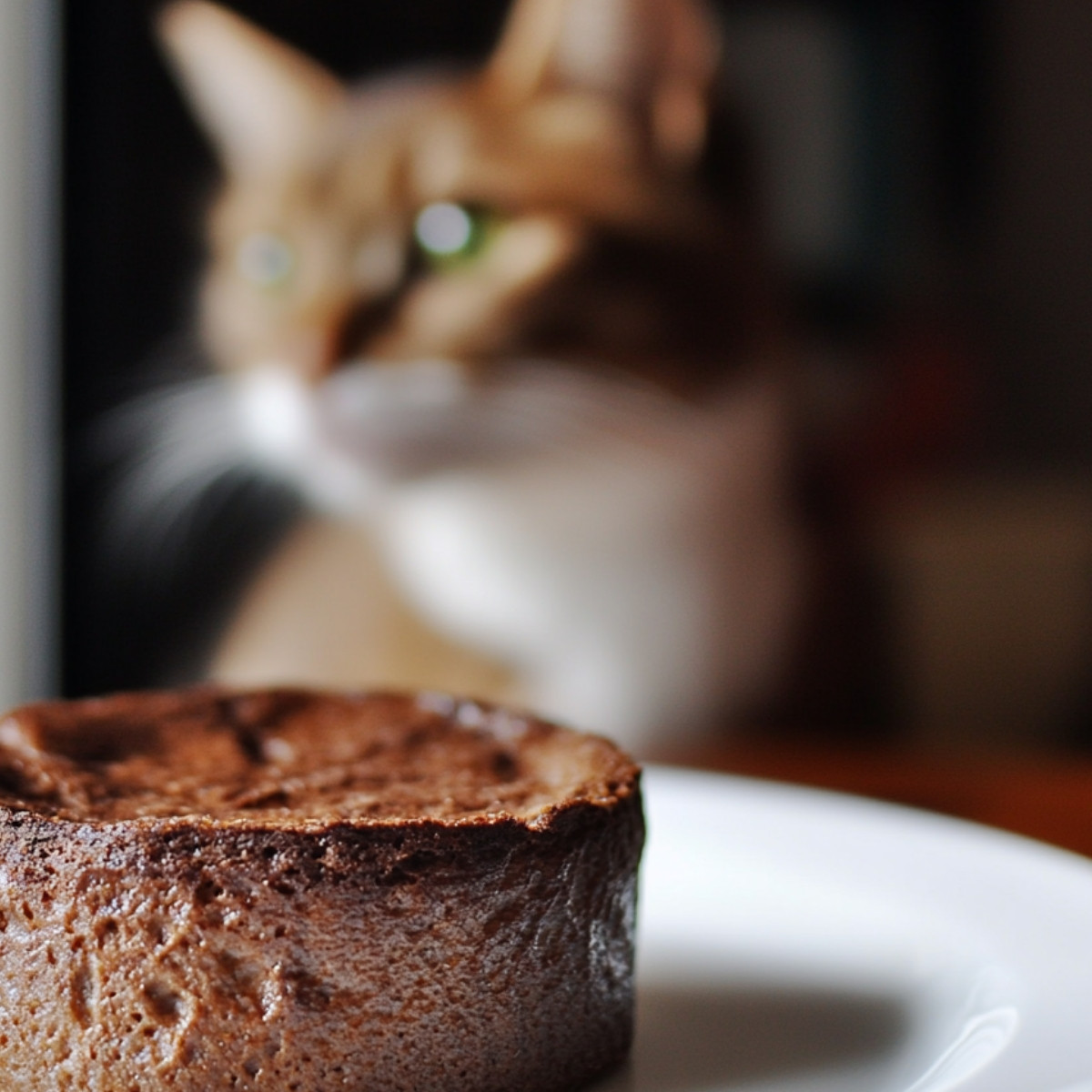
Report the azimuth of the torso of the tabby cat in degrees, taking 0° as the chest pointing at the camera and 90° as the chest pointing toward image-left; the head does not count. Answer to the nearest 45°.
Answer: approximately 45°

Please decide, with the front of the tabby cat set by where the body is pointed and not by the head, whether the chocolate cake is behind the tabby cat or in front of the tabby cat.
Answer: in front

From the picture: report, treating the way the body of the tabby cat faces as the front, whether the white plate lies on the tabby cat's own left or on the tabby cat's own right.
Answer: on the tabby cat's own left
